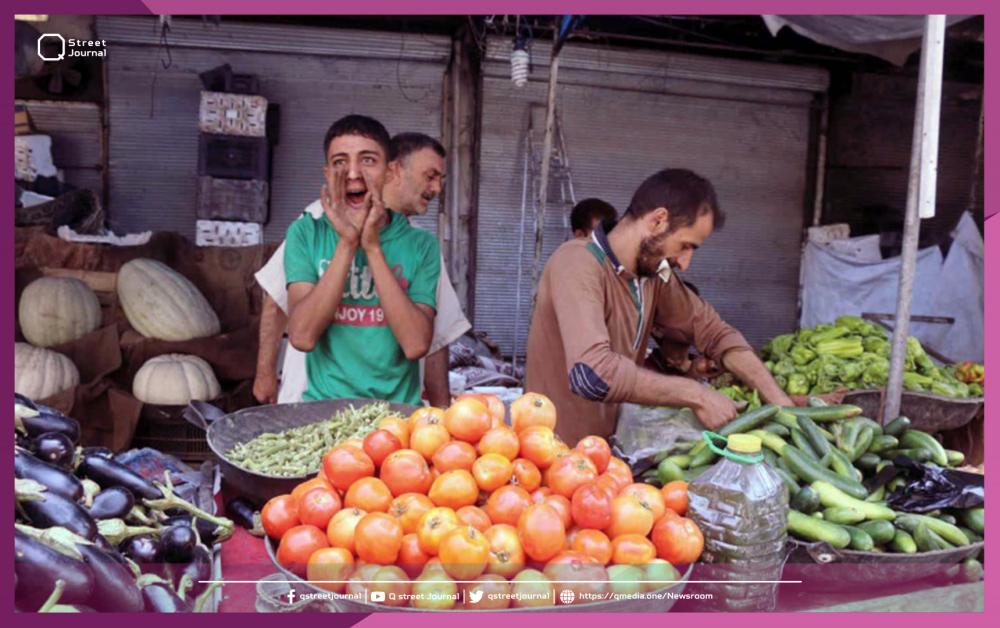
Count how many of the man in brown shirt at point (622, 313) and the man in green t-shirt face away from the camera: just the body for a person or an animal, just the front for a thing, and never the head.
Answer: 0

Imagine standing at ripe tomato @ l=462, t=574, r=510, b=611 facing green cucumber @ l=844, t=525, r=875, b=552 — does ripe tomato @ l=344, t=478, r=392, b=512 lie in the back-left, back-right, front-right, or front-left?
back-left

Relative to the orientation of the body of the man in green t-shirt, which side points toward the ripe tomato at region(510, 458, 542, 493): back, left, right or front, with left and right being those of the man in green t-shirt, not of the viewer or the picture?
front

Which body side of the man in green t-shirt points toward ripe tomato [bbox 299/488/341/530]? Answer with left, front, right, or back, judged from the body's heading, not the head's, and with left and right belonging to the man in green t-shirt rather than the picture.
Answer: front

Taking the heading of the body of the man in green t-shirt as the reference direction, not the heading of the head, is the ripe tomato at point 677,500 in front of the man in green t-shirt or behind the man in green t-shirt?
in front

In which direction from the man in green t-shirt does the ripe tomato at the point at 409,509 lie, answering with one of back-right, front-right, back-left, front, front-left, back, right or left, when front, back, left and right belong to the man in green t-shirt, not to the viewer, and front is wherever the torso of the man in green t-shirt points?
front

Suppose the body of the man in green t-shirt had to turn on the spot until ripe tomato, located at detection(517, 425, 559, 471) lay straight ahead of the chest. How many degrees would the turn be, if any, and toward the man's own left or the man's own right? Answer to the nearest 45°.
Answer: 0° — they already face it

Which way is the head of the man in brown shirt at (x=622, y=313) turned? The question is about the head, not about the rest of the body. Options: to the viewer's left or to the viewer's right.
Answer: to the viewer's right

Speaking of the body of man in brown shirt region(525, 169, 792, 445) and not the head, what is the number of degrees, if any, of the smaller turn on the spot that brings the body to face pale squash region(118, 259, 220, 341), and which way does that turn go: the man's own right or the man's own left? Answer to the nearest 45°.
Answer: approximately 180°

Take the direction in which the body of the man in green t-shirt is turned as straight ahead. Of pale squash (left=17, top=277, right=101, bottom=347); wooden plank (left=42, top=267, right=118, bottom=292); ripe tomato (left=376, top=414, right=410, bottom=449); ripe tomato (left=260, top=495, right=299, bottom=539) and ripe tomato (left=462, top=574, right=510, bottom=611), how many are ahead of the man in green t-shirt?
3

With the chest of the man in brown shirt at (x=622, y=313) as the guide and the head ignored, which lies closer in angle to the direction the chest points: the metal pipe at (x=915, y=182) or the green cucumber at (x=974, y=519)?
the green cucumber

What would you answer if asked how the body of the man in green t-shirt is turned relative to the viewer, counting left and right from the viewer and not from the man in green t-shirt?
facing the viewer

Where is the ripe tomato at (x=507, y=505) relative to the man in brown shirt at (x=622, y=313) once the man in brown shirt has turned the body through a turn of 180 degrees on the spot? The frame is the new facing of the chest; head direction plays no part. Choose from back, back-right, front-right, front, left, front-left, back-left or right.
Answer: back-left

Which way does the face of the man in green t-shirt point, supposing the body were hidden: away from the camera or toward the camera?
toward the camera
